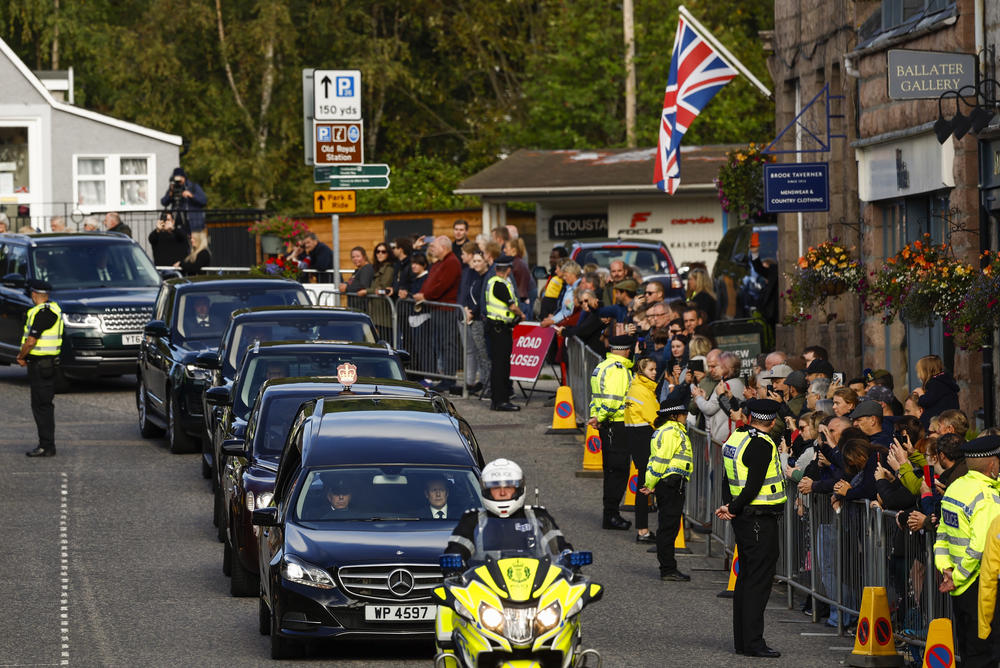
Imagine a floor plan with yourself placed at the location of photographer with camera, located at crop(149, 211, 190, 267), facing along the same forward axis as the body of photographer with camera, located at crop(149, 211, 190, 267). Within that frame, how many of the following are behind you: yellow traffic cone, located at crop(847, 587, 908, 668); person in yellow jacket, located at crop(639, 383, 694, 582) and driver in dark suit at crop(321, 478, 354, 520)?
0

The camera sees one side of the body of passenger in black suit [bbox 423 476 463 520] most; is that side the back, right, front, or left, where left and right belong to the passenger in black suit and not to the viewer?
front

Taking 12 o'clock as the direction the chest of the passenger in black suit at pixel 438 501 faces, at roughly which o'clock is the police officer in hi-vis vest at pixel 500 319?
The police officer in hi-vis vest is roughly at 6 o'clock from the passenger in black suit.

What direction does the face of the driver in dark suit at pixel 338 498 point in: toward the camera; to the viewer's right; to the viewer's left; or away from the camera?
toward the camera

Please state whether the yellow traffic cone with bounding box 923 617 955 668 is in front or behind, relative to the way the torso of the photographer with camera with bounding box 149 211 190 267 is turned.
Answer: in front

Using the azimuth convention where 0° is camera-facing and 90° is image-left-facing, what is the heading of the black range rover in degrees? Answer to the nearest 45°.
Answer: approximately 315°

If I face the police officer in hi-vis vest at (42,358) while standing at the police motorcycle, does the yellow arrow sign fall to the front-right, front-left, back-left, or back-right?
front-right

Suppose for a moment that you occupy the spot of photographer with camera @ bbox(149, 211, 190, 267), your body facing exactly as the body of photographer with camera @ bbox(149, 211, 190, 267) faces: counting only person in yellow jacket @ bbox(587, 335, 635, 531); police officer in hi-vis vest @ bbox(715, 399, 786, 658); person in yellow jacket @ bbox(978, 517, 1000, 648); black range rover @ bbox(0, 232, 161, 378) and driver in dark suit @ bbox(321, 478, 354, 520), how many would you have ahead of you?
5

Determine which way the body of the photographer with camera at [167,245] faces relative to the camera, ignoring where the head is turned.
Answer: toward the camera

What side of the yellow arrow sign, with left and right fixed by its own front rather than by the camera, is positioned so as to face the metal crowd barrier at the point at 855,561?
front

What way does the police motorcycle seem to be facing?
toward the camera

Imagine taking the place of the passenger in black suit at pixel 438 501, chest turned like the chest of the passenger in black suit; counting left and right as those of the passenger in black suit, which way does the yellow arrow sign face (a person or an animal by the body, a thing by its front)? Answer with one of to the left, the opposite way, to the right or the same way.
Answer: the same way
